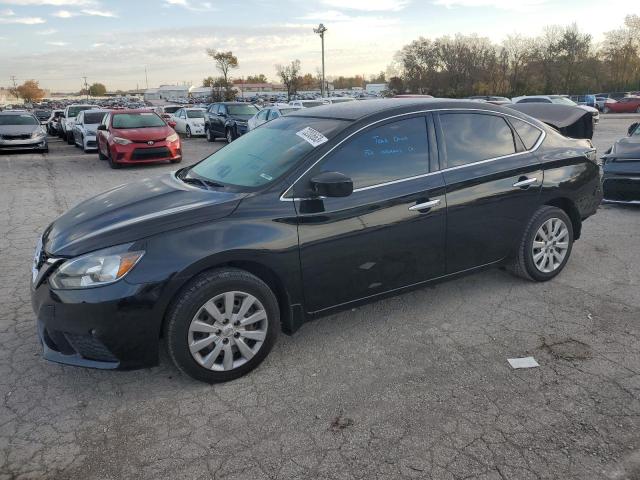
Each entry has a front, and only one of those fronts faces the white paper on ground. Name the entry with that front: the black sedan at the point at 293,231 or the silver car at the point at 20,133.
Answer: the silver car

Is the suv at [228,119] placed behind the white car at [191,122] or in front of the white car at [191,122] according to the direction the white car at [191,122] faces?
in front

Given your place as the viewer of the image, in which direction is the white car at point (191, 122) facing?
facing the viewer and to the right of the viewer

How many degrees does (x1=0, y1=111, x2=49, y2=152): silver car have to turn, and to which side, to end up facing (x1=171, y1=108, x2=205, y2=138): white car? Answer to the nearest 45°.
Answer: approximately 135° to its left

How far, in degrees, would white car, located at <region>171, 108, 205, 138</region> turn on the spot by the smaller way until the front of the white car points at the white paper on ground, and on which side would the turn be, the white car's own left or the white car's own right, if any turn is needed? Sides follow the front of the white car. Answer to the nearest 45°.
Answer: approximately 45° to the white car's own right

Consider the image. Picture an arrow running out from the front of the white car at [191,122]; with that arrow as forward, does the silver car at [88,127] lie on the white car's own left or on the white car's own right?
on the white car's own right

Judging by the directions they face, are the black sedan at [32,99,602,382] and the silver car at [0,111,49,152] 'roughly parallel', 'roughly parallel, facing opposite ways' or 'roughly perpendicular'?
roughly perpendicular

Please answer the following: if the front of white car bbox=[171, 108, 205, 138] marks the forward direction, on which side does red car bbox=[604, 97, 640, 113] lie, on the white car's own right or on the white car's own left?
on the white car's own left

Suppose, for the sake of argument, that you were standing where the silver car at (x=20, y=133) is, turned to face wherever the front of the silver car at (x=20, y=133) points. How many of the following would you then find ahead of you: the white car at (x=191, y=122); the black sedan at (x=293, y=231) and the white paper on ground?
2

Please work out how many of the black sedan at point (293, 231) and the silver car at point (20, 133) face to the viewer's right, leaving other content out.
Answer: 0

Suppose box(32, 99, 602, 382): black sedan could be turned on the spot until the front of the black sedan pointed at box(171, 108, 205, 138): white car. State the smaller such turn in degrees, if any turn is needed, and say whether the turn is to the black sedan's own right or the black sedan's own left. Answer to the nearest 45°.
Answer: approximately 135° to the black sedan's own right

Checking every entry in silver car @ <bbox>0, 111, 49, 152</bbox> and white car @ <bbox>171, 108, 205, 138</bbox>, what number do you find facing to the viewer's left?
0

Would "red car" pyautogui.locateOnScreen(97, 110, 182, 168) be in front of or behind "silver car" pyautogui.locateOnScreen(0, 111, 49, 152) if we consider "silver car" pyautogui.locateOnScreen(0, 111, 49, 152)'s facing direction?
in front

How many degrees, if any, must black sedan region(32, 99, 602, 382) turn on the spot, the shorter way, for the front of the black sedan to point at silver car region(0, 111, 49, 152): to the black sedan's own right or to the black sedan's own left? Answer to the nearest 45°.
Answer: approximately 90° to the black sedan's own right
